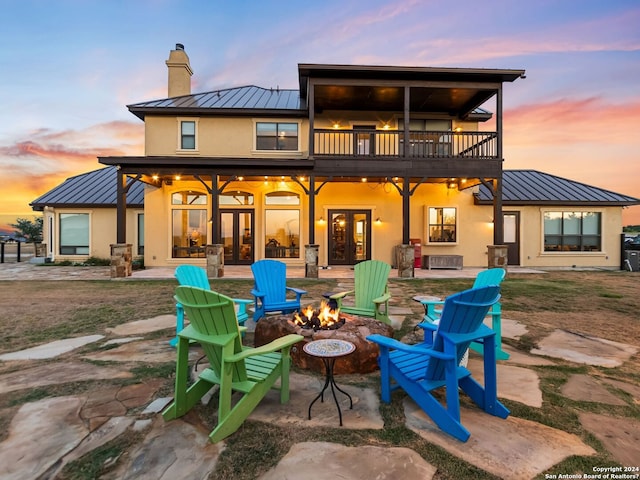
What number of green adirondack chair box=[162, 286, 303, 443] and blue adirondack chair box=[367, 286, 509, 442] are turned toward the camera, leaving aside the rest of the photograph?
0

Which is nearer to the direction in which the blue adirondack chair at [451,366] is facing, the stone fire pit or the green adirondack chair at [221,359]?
the stone fire pit

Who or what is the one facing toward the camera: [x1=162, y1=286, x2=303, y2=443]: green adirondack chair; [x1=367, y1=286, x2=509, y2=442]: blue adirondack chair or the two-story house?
the two-story house

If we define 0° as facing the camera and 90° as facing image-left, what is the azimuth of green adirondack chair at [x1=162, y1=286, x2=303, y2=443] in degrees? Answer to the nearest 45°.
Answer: approximately 225°

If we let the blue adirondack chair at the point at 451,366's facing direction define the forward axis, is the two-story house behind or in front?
in front

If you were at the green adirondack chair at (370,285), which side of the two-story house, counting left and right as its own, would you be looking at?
front

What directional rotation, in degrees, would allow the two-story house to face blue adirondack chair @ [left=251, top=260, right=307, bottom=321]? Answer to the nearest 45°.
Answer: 0° — it already faces it

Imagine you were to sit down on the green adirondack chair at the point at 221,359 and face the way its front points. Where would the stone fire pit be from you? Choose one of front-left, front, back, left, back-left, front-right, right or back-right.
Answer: front

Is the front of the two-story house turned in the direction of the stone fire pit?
yes

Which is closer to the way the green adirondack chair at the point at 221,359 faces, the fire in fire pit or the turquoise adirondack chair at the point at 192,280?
the fire in fire pit

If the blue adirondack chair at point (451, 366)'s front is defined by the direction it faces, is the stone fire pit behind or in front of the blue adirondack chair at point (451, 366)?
in front

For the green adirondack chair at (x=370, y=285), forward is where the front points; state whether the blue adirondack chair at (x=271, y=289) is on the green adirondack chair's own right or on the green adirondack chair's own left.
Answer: on the green adirondack chair's own right

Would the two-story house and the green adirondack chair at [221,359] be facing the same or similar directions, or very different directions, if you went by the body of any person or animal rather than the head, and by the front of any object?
very different directions

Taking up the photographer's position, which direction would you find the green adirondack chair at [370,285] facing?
facing the viewer and to the left of the viewer

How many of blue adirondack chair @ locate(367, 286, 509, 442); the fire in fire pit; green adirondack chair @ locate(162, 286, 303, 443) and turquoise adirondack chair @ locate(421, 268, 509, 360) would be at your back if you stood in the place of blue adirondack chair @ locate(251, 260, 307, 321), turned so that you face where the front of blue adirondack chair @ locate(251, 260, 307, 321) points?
0

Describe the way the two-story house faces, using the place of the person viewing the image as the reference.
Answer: facing the viewer

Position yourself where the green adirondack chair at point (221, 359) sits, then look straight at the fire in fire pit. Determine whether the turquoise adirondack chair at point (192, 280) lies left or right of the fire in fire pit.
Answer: left

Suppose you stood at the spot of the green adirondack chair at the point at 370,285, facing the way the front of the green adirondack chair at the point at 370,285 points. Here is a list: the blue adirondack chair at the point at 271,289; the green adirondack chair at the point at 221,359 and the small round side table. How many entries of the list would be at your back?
0

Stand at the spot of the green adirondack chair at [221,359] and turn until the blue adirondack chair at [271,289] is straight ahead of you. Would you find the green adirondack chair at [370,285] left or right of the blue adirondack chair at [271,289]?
right

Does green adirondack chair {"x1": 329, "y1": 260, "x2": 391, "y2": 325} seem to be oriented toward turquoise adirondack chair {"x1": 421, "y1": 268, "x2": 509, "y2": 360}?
no
